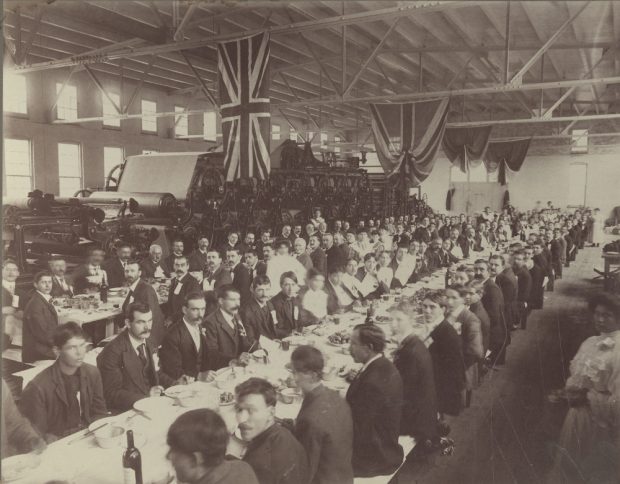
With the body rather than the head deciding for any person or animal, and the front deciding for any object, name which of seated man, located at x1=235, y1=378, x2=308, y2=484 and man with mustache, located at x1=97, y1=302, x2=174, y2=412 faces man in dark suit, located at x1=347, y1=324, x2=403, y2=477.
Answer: the man with mustache

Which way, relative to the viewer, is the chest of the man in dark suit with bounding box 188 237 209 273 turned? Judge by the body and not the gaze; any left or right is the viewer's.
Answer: facing the viewer and to the right of the viewer

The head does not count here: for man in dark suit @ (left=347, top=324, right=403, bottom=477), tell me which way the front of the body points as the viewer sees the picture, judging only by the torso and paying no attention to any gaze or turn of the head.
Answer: to the viewer's left

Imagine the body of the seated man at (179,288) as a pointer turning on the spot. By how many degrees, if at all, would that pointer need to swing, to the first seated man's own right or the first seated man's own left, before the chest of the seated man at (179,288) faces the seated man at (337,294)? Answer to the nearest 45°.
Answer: approximately 135° to the first seated man's own left

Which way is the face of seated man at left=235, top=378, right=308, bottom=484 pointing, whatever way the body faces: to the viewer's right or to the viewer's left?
to the viewer's left

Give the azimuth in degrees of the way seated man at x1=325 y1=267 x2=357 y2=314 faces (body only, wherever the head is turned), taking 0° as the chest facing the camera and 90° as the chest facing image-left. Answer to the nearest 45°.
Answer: approximately 315°

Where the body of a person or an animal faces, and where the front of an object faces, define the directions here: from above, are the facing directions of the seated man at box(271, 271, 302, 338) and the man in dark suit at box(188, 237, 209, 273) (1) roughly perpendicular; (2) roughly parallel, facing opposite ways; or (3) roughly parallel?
roughly parallel

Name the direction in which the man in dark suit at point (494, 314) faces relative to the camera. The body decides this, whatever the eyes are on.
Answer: to the viewer's left

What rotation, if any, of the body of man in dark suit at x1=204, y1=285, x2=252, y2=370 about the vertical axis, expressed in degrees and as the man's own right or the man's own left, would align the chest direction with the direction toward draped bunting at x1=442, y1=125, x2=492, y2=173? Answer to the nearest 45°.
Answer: approximately 90° to the man's own left

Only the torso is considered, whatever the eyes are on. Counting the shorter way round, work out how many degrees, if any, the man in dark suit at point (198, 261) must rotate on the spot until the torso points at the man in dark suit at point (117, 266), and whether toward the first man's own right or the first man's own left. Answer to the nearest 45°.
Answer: approximately 90° to the first man's own right

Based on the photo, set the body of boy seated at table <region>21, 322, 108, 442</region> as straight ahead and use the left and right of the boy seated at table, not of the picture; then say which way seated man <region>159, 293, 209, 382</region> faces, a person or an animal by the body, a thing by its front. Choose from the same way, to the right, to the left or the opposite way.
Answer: the same way

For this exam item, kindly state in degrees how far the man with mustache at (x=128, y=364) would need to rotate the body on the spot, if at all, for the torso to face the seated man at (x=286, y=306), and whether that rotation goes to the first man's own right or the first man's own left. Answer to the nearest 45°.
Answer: approximately 90° to the first man's own left

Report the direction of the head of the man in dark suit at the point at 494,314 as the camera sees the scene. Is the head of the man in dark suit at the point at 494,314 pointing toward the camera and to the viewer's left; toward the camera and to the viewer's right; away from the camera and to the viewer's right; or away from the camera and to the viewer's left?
toward the camera and to the viewer's left

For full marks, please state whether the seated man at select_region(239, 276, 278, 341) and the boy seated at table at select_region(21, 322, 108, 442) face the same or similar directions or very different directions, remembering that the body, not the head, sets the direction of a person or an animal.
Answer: same or similar directions

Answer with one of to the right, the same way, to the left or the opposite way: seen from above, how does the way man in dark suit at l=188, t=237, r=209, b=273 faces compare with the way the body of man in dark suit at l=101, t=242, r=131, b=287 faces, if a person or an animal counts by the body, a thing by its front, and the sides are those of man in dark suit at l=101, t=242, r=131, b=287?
the same way

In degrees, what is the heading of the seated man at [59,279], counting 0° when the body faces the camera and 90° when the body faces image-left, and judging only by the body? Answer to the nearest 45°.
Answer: approximately 315°

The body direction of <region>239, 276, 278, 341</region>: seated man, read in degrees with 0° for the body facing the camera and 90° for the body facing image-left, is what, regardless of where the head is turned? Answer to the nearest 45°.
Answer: approximately 315°

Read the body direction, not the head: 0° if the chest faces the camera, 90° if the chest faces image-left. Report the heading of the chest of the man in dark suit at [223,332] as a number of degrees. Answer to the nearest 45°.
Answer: approximately 315°
